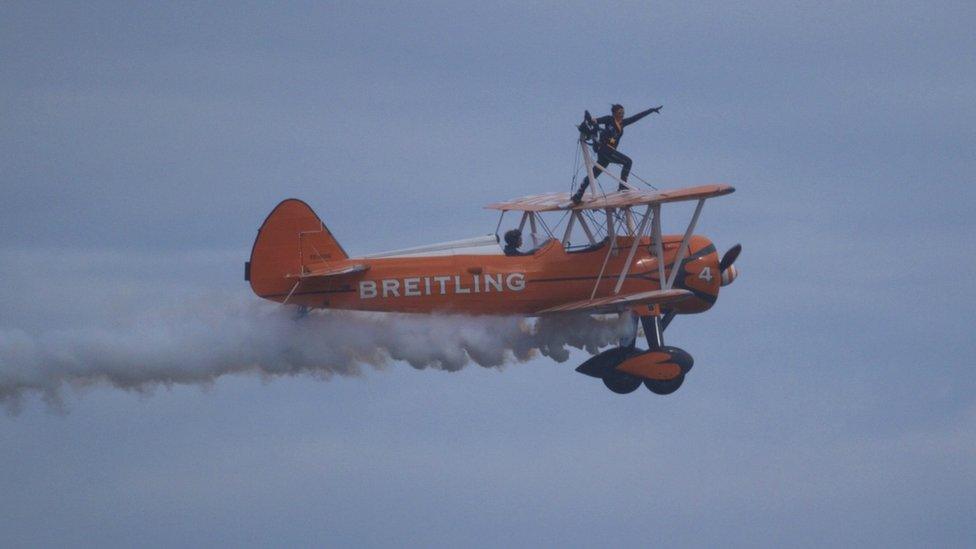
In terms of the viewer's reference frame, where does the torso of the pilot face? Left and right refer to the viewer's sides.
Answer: facing to the right of the viewer

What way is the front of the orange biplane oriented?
to the viewer's right

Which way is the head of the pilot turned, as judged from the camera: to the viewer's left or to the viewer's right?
to the viewer's right
